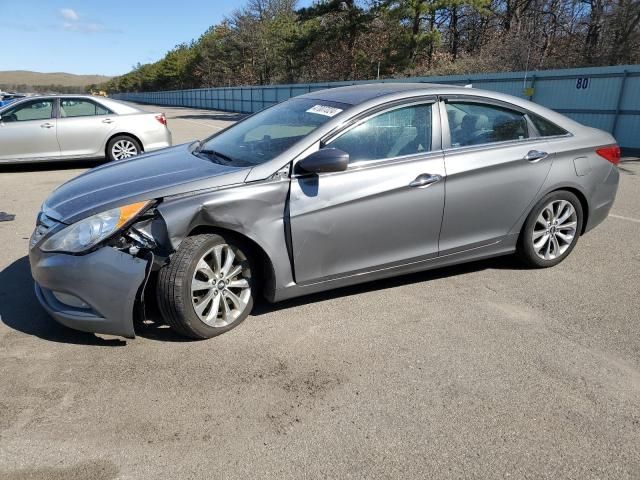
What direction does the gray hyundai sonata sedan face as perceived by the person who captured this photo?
facing the viewer and to the left of the viewer

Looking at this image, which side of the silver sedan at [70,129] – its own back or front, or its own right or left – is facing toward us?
left

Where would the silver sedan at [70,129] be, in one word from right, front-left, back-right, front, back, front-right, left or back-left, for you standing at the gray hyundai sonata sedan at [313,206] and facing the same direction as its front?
right

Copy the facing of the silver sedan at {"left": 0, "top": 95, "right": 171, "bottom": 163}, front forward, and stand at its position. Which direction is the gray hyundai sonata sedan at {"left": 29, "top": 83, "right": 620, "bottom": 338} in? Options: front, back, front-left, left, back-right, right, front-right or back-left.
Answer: left

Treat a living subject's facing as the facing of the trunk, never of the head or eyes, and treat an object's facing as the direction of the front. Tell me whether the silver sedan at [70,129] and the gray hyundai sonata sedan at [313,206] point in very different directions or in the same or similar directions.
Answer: same or similar directions

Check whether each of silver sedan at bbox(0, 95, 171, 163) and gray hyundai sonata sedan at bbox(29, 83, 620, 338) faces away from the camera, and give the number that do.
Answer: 0
